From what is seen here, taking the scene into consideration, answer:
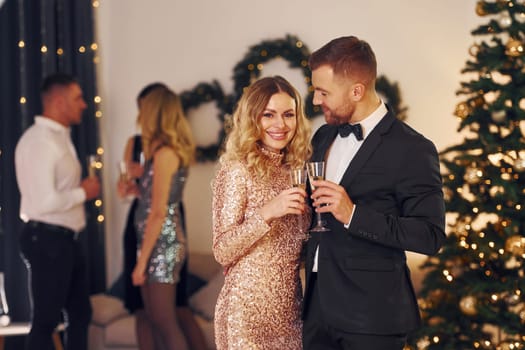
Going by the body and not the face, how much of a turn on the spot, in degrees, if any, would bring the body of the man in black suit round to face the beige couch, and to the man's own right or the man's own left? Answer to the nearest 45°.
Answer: approximately 90° to the man's own right

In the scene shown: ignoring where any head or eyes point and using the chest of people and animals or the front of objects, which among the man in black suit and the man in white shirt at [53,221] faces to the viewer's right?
the man in white shirt

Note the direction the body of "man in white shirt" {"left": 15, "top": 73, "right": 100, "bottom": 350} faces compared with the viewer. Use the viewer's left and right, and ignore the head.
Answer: facing to the right of the viewer

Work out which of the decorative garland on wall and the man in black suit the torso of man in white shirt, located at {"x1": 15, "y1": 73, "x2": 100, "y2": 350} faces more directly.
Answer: the decorative garland on wall

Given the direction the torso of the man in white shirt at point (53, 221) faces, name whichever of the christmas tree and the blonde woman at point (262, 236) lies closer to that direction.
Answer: the christmas tree

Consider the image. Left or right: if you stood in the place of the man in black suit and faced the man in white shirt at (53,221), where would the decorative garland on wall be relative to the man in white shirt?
right

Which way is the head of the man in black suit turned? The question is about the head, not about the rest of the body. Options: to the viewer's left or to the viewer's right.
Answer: to the viewer's left

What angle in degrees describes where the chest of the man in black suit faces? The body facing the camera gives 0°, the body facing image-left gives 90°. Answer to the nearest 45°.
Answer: approximately 45°

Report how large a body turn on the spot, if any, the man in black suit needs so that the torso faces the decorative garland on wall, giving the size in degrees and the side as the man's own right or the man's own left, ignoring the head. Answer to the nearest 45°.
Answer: approximately 135° to the man's own right

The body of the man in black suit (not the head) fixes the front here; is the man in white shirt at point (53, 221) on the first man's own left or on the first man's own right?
on the first man's own right

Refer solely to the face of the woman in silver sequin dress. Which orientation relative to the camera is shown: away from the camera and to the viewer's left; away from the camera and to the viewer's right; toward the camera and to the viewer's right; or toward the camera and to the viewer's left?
away from the camera and to the viewer's left

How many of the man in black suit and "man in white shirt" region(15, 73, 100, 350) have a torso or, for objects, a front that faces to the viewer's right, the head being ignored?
1

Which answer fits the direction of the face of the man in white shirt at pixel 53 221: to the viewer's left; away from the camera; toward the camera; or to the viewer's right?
to the viewer's right
